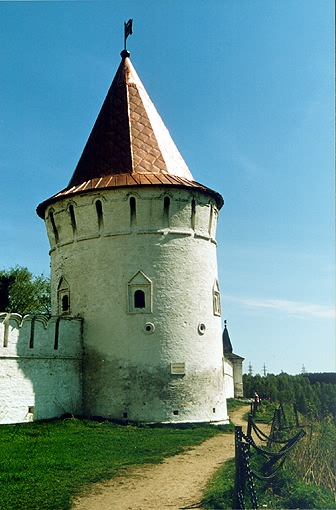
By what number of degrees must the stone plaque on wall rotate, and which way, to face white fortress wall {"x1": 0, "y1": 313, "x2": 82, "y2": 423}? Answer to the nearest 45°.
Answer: approximately 90° to its right

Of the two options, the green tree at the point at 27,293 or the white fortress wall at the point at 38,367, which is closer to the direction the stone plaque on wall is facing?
the white fortress wall

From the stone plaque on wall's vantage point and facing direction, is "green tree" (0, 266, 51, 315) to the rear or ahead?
to the rear

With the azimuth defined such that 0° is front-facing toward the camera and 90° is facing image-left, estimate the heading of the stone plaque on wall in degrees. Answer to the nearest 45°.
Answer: approximately 0°
